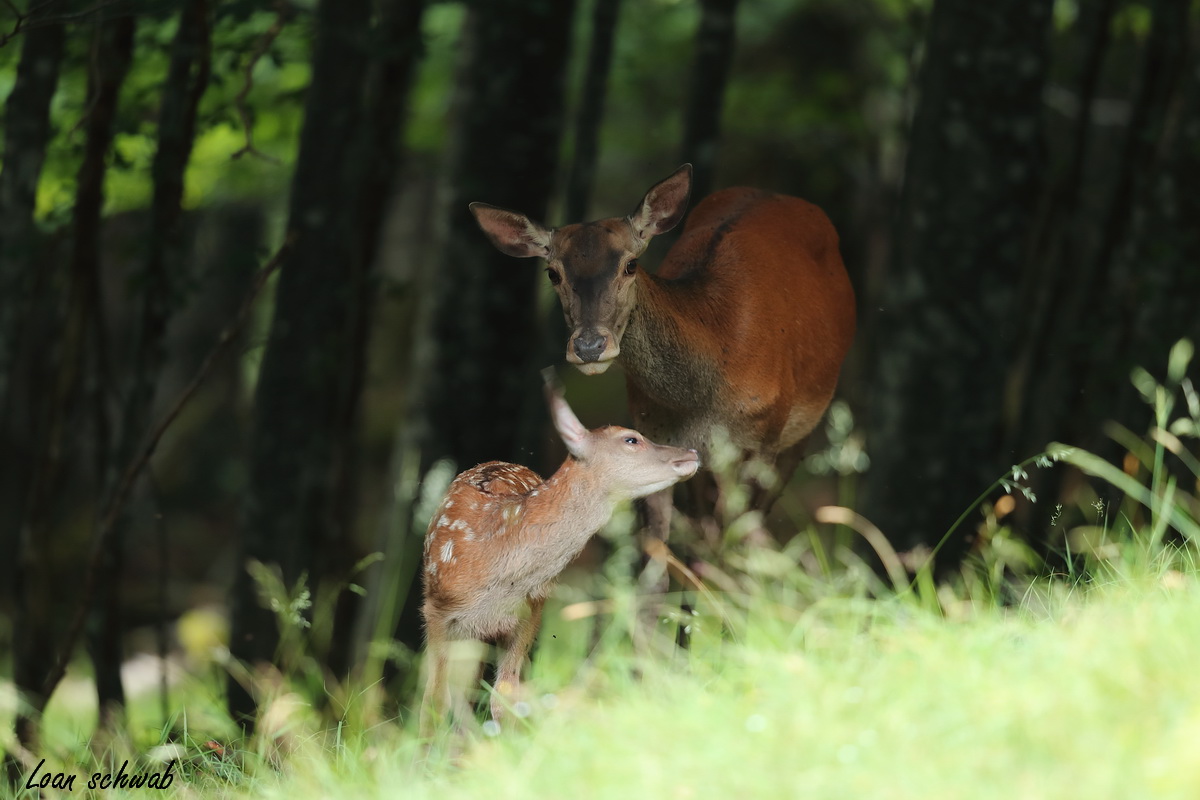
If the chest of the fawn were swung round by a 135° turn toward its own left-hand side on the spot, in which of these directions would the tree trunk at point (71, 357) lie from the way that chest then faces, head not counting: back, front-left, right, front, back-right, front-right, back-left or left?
front-left

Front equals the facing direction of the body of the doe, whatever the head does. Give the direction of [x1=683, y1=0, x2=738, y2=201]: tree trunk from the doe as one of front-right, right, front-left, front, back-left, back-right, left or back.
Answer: back-right

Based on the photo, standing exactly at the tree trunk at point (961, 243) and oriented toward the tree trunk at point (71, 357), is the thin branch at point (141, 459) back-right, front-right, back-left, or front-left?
front-left

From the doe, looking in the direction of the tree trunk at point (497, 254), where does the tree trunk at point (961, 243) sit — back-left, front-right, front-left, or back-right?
front-right

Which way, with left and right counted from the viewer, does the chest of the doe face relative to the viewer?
facing the viewer and to the left of the viewer

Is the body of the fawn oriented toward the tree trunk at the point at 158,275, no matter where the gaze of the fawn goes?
no

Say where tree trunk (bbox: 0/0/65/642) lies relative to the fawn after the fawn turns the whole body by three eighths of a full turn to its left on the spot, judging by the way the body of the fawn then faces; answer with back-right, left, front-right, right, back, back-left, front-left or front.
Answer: front-left

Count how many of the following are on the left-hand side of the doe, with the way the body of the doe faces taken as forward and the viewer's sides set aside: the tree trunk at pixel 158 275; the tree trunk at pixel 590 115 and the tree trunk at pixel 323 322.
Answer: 0

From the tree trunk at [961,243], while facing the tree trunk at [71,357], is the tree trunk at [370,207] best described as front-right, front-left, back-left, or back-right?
front-right
